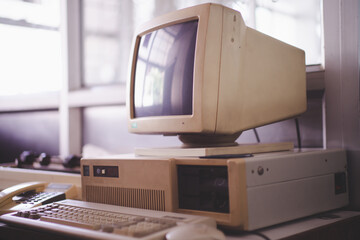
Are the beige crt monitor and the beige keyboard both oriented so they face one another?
no

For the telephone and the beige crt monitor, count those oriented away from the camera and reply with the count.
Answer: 0

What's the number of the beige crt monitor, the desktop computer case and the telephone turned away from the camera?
0

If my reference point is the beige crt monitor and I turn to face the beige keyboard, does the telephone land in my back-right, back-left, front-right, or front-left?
front-right

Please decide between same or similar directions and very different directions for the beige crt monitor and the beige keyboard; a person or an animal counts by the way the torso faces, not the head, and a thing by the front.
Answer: same or similar directions

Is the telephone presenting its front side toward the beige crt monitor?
no

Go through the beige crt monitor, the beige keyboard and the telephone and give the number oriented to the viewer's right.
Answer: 0

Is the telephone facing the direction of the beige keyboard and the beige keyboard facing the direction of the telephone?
no

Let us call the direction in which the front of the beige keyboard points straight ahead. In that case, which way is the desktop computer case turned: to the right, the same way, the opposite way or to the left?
the same way

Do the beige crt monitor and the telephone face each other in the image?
no

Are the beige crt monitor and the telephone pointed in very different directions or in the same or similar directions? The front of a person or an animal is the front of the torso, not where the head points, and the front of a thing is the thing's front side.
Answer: same or similar directions

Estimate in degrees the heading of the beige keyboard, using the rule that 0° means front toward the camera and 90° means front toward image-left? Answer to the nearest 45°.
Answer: approximately 45°

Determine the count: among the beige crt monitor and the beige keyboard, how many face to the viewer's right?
0

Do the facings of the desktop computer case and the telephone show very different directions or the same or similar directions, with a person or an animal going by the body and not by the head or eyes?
same or similar directions

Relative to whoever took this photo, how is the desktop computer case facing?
facing the viewer and to the left of the viewer

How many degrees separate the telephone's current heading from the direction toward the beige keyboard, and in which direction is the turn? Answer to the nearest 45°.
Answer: approximately 45° to its left

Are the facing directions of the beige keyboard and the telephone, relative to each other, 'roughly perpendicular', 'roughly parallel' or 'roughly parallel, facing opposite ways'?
roughly parallel
